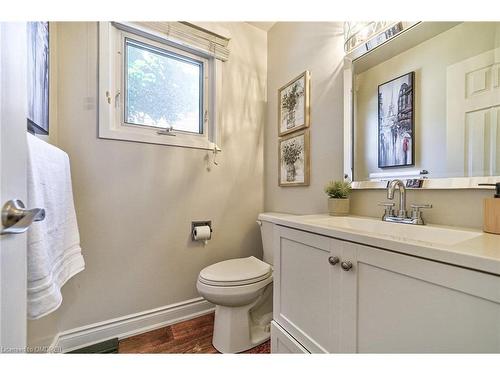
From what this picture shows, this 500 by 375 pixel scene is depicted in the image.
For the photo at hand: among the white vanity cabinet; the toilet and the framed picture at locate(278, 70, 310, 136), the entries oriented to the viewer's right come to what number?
0

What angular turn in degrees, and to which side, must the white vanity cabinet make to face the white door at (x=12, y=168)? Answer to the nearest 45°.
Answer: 0° — it already faces it

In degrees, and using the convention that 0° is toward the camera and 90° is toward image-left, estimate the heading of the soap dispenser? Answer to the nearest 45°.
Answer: approximately 90°

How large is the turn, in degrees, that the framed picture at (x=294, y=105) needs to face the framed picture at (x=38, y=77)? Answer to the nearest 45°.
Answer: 0° — it already faces it

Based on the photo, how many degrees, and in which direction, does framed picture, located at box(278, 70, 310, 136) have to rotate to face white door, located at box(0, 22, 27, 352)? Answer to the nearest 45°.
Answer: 0° — it already faces it

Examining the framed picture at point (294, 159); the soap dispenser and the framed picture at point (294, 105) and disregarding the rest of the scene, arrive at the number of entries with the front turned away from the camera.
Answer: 0

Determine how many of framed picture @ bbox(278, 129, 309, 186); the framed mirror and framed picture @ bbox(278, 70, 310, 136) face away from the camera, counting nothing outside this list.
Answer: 0

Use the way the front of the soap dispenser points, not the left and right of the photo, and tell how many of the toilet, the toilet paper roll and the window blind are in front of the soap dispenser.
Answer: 3

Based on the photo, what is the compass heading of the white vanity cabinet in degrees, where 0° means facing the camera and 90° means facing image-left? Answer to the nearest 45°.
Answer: approximately 45°

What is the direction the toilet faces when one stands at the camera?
facing the viewer and to the left of the viewer
